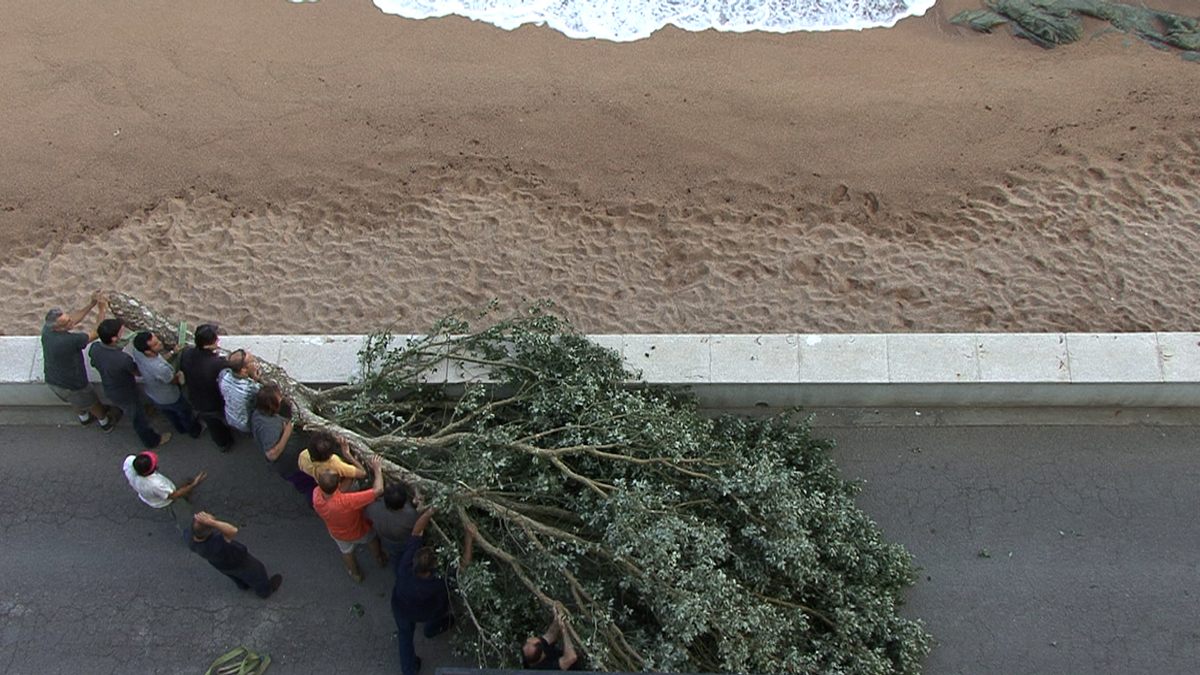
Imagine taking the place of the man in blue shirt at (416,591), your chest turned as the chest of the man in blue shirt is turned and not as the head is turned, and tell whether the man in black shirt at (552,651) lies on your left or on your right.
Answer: on your right

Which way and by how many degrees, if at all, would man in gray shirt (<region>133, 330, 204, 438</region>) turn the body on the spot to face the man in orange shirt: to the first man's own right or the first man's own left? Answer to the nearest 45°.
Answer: approximately 90° to the first man's own right

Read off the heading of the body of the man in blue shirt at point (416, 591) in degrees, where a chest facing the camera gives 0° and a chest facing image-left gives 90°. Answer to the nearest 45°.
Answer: approximately 225°

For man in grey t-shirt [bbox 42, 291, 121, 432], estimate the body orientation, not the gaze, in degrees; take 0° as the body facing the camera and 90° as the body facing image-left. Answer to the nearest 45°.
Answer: approximately 225°

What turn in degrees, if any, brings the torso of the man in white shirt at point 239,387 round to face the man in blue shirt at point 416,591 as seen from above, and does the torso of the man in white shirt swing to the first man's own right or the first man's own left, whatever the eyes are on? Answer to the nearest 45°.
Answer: approximately 90° to the first man's own right

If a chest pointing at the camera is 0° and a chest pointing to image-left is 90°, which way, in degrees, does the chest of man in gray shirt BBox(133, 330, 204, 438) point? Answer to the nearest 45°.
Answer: approximately 225°

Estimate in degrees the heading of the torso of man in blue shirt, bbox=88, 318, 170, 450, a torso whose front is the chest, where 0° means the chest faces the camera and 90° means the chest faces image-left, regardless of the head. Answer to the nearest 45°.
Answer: approximately 225°

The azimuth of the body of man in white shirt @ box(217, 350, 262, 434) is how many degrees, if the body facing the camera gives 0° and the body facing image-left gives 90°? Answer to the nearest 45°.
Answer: approximately 225°
